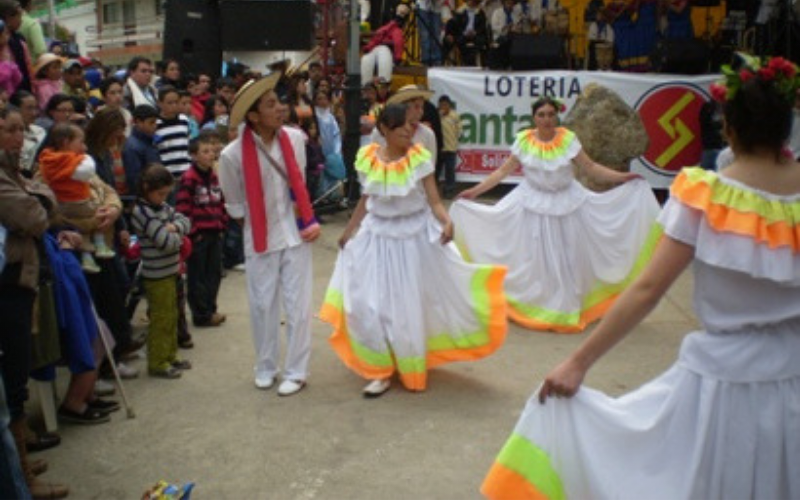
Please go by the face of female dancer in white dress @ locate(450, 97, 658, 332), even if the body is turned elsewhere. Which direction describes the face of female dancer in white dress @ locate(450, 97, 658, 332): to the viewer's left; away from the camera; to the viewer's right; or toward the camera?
toward the camera

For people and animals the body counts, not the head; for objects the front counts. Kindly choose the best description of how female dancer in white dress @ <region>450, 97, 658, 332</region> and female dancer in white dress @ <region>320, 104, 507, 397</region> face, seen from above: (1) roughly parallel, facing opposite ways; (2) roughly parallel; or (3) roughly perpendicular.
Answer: roughly parallel

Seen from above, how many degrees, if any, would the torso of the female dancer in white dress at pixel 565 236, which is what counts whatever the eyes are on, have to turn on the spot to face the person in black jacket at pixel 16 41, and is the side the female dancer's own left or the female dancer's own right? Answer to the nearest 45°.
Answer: approximately 90° to the female dancer's own right

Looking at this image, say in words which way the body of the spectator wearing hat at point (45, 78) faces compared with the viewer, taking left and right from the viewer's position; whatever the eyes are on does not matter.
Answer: facing the viewer and to the right of the viewer

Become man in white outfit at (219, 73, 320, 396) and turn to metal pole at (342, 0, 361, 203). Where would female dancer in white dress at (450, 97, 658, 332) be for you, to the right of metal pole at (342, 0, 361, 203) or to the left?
right

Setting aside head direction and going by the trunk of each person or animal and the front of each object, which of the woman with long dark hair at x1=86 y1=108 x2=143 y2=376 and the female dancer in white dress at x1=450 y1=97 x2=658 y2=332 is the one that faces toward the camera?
the female dancer in white dress

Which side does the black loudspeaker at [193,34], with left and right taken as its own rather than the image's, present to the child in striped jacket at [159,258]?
front

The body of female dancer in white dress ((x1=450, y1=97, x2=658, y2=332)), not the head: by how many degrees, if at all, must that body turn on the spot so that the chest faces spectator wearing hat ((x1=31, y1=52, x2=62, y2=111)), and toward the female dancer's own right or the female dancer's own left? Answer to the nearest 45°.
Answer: approximately 90° to the female dancer's own right

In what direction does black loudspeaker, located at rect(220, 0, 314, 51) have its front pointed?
toward the camera

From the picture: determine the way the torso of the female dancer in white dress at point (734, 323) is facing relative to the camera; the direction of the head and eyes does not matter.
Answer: away from the camera

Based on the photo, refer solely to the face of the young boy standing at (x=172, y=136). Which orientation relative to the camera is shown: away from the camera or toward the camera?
toward the camera

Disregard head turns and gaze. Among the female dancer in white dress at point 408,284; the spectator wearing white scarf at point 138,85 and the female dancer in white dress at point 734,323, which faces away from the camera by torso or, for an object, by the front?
the female dancer in white dress at point 734,323

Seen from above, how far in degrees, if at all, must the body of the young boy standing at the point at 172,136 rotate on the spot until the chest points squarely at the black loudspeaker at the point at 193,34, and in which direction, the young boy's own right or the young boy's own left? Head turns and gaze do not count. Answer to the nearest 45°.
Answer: approximately 135° to the young boy's own left

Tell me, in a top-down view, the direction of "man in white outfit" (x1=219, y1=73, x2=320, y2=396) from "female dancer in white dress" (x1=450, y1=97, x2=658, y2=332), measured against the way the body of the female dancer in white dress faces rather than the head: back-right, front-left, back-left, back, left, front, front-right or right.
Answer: front-right

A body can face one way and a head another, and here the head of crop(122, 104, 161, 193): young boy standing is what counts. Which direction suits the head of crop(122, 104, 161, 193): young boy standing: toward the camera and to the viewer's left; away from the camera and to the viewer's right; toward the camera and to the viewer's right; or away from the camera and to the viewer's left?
toward the camera and to the viewer's right

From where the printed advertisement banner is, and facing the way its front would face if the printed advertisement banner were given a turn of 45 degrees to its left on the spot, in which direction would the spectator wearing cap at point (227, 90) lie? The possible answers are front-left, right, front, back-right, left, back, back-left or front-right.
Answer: right

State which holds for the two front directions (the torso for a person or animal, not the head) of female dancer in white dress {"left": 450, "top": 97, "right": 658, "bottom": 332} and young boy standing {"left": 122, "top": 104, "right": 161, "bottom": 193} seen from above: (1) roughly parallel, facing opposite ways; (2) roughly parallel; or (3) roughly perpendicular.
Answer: roughly perpendicular

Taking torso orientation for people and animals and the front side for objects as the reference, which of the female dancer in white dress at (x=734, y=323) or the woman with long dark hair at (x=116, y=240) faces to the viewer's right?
the woman with long dark hair
